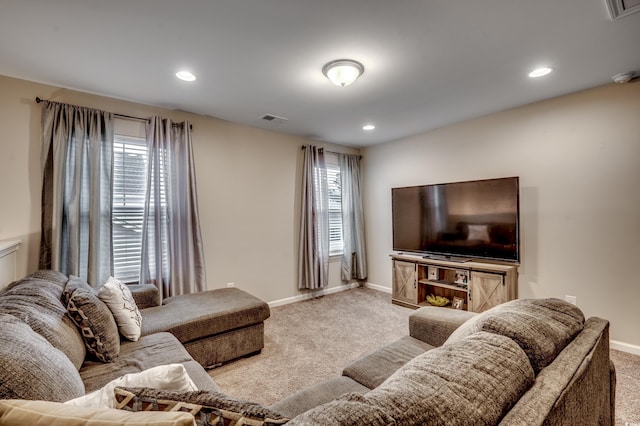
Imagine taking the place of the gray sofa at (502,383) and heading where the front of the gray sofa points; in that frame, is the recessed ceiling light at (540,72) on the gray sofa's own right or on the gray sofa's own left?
on the gray sofa's own right

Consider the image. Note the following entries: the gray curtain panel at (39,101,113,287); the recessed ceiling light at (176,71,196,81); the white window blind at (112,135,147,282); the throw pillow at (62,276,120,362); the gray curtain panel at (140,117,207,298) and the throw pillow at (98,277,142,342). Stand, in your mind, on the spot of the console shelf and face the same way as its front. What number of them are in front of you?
6

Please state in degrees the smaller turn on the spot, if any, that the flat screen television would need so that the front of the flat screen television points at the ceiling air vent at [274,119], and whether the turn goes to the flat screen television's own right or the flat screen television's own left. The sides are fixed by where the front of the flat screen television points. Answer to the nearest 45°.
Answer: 0° — it already faces it

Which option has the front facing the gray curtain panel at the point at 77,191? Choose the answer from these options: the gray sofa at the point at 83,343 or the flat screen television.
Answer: the flat screen television

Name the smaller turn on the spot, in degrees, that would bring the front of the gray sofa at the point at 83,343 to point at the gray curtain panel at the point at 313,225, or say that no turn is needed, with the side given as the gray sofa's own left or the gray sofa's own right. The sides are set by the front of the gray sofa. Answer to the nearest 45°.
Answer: approximately 45° to the gray sofa's own left

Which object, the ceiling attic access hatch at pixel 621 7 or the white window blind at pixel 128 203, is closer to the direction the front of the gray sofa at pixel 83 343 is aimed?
the ceiling attic access hatch

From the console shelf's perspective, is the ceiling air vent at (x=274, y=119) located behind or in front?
in front

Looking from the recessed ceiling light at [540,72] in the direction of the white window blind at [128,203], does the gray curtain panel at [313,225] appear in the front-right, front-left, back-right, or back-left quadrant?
front-right

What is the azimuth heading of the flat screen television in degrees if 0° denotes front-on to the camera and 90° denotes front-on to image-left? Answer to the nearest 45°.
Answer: approximately 45°

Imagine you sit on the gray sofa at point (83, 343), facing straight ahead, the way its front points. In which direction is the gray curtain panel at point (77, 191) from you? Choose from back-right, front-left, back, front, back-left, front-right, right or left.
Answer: left

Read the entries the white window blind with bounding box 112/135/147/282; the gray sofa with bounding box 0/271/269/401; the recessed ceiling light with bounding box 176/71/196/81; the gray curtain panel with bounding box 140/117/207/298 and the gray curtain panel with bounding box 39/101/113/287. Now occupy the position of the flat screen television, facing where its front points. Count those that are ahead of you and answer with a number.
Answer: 5

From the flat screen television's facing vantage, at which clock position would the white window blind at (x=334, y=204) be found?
The white window blind is roughly at 2 o'clock from the flat screen television.

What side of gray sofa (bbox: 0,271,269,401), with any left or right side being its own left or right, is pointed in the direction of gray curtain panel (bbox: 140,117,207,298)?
left

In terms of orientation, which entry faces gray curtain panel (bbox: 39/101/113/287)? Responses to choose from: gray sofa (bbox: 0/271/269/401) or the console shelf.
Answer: the console shelf

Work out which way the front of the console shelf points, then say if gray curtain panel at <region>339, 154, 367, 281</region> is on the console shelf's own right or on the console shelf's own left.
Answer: on the console shelf's own right

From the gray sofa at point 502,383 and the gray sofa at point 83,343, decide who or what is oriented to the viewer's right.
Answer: the gray sofa at point 83,343

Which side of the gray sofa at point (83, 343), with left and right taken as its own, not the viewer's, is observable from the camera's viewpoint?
right

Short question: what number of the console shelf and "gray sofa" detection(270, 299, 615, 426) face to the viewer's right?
0

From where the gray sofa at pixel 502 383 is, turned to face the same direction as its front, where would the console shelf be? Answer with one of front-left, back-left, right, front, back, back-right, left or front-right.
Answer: front-right

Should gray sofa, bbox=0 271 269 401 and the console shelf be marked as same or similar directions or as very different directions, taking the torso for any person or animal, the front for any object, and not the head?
very different directions

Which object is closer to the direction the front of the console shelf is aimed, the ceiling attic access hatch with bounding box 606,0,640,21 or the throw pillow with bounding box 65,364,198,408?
the throw pillow

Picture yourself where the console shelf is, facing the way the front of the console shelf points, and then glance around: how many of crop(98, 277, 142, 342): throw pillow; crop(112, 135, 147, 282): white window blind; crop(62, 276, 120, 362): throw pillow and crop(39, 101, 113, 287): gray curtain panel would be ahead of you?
4
